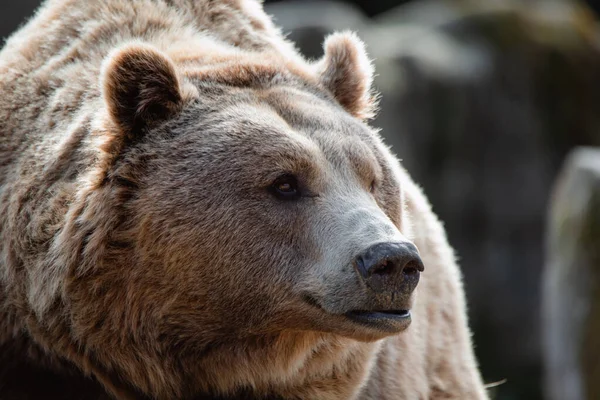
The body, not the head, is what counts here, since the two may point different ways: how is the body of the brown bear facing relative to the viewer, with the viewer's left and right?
facing the viewer and to the right of the viewer

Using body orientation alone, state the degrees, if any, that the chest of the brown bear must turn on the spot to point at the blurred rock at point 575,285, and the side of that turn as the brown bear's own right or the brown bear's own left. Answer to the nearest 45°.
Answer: approximately 90° to the brown bear's own left
